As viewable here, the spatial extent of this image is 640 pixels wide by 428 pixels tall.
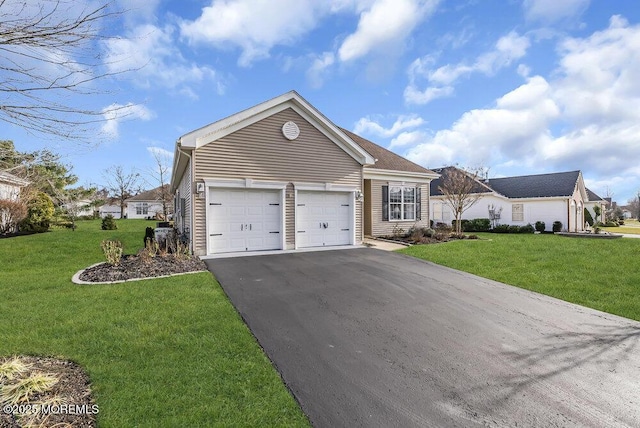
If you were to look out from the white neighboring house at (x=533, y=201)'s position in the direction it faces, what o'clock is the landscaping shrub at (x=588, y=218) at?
The landscaping shrub is roughly at 10 o'clock from the white neighboring house.

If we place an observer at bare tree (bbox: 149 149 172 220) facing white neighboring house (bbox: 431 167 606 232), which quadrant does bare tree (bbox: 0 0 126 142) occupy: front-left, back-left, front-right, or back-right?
front-right

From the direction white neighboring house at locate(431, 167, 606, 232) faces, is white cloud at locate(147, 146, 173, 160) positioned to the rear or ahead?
to the rear

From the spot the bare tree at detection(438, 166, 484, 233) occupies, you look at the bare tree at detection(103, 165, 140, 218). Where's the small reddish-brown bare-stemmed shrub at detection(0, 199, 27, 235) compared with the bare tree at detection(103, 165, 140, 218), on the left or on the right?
left

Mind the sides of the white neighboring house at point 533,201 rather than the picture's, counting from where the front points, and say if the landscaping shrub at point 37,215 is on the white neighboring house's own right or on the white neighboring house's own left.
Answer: on the white neighboring house's own right
